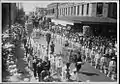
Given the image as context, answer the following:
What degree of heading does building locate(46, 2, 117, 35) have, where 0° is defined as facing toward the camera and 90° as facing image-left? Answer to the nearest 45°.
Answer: approximately 45°

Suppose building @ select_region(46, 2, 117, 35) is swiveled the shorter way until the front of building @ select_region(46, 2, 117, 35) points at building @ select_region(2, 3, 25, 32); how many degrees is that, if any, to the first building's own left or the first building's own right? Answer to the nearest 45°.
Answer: approximately 45° to the first building's own right
